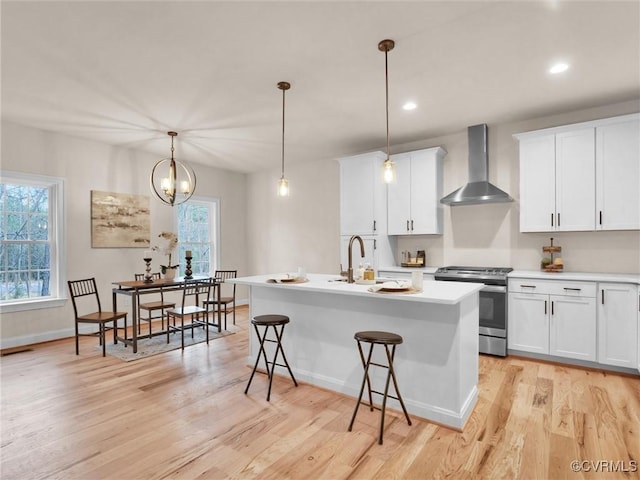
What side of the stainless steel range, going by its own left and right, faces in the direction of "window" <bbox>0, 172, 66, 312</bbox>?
right

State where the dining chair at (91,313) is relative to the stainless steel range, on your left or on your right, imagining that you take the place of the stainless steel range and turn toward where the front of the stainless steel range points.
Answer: on your right

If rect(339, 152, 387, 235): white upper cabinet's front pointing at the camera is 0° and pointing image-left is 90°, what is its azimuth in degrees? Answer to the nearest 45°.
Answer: approximately 45°

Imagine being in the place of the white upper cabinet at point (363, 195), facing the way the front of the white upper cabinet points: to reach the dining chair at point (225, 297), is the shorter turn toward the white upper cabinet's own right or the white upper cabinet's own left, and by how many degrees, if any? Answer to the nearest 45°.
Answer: approximately 45° to the white upper cabinet's own right
